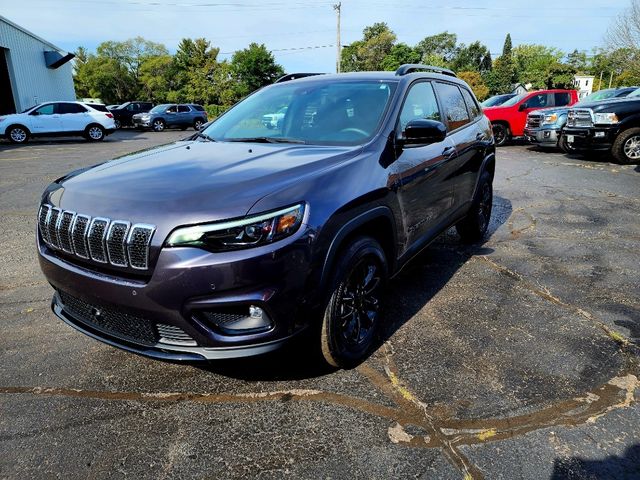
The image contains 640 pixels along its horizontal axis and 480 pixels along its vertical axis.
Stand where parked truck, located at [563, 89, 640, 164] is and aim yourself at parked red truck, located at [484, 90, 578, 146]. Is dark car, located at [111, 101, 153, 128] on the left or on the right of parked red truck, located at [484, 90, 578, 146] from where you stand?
left

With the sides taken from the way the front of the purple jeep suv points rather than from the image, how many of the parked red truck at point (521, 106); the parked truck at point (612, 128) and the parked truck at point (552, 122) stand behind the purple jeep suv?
3

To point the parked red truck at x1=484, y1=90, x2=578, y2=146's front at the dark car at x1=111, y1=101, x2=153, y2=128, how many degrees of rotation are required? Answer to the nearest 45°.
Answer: approximately 45° to its right

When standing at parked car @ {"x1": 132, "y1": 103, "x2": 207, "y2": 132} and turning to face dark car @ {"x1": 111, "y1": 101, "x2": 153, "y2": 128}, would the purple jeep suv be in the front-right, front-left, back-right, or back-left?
back-left

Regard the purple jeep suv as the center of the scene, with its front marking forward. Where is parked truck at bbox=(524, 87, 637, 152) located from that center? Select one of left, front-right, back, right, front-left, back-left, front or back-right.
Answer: back

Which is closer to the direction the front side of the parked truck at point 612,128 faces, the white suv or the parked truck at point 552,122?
the white suv

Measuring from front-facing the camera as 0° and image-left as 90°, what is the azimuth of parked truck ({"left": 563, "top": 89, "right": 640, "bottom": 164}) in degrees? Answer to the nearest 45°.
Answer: approximately 45°

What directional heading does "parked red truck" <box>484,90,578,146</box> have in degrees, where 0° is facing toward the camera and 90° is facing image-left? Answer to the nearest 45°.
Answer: approximately 45°

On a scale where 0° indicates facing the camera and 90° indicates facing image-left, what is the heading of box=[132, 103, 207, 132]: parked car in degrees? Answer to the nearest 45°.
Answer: approximately 45°
